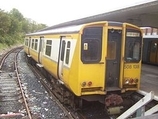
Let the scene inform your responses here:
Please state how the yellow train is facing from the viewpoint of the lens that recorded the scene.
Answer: facing the viewer and to the right of the viewer

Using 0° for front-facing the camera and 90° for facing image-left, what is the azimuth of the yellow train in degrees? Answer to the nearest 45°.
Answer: approximately 315°
